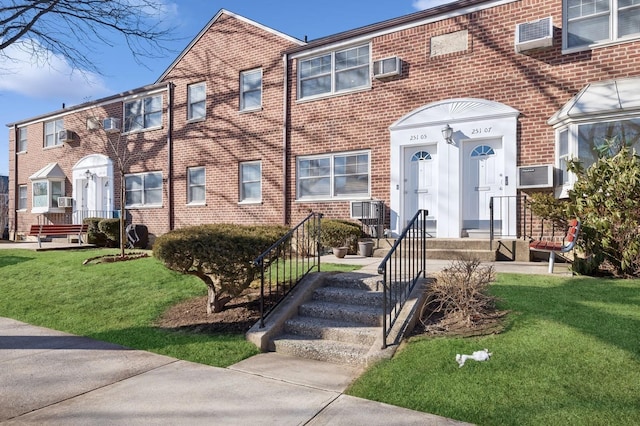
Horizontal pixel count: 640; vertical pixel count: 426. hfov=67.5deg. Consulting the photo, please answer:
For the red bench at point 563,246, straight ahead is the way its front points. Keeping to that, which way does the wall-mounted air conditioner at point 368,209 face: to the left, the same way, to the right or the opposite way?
to the left

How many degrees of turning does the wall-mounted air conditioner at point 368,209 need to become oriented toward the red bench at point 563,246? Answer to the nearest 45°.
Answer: approximately 90° to its left

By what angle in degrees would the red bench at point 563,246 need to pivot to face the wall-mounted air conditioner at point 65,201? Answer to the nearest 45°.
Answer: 0° — it already faces it

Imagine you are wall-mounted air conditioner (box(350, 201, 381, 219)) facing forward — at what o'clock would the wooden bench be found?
The wooden bench is roughly at 2 o'clock from the wall-mounted air conditioner.

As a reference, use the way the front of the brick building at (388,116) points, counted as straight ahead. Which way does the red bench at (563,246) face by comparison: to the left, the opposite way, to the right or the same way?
to the right

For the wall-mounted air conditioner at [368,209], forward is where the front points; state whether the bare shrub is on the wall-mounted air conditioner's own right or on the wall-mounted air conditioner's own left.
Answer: on the wall-mounted air conditioner's own left

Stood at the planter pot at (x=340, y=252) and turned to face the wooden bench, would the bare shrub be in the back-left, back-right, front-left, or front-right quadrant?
back-left

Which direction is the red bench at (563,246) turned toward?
to the viewer's left

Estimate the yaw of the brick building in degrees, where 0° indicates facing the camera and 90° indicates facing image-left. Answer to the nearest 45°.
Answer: approximately 45°

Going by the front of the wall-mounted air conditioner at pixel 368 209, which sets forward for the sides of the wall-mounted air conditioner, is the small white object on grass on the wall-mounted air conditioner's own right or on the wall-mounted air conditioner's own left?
on the wall-mounted air conditioner's own left

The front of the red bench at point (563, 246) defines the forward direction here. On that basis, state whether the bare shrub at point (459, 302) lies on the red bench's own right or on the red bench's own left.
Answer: on the red bench's own left
